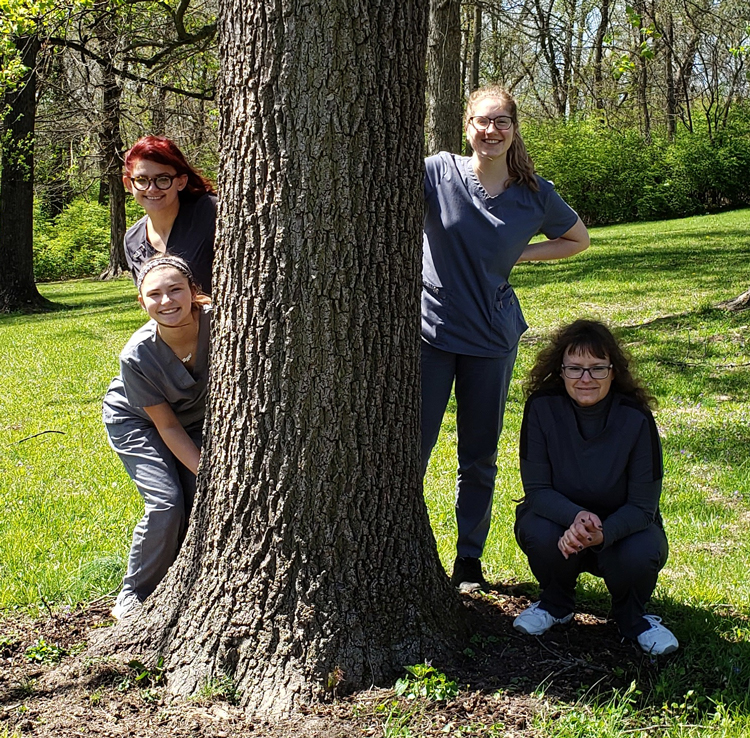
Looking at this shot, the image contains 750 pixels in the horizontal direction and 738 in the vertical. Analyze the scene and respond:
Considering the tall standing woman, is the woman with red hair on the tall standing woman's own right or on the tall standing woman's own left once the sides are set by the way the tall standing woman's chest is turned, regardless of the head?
on the tall standing woman's own right

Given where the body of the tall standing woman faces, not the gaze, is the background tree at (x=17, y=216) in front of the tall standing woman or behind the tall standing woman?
behind

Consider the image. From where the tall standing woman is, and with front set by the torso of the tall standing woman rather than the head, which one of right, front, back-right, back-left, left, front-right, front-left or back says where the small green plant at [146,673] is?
front-right

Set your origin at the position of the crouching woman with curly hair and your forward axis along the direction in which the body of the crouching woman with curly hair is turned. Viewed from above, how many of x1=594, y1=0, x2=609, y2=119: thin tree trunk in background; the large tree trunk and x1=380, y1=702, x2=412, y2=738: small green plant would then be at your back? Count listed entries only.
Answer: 1

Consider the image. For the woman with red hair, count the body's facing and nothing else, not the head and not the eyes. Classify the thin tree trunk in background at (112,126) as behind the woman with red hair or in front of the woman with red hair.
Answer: behind
